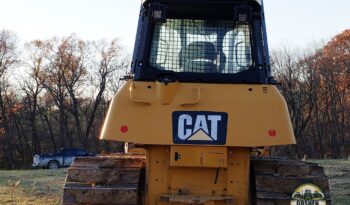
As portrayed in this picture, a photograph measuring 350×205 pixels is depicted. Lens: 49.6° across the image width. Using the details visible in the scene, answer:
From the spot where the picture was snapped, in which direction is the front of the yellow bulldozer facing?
facing away from the viewer

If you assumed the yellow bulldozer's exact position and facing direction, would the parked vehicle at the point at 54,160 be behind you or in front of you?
in front

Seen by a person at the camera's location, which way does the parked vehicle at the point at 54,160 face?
facing the viewer and to the left of the viewer

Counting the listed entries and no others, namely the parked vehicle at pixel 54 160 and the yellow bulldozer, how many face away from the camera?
1

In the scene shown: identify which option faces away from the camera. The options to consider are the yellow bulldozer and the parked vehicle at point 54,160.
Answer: the yellow bulldozer

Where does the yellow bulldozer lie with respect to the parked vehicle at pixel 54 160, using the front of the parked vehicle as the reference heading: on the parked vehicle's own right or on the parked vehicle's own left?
on the parked vehicle's own left
